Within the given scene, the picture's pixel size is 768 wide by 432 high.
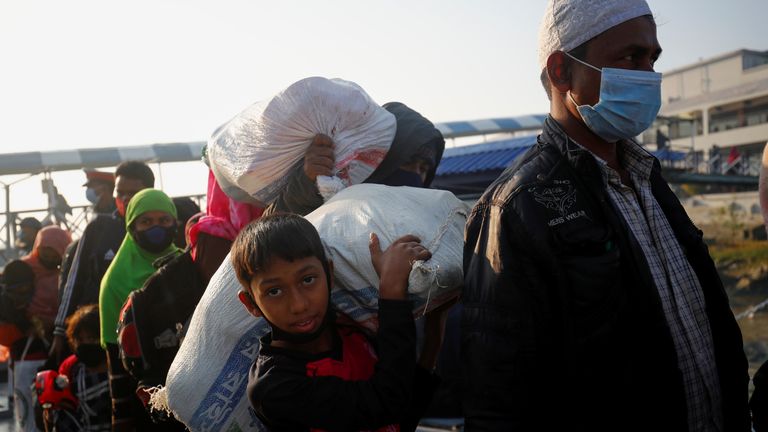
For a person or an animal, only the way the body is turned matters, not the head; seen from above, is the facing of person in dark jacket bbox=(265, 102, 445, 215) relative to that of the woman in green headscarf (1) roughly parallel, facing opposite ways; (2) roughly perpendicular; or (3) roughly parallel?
roughly parallel

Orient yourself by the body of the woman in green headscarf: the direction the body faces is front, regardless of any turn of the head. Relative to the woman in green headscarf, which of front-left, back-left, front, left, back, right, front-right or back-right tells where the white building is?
left

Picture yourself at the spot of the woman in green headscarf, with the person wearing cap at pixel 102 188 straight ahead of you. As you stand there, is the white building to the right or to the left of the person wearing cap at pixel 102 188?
right

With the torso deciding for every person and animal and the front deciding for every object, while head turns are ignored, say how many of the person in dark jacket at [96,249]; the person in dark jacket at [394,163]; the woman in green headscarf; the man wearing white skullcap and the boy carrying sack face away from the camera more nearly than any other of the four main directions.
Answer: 0

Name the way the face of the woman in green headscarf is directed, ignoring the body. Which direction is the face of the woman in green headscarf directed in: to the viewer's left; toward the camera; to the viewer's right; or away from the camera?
toward the camera

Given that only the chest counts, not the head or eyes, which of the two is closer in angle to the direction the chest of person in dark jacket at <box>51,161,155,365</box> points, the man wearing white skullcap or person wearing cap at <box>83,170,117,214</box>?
the man wearing white skullcap

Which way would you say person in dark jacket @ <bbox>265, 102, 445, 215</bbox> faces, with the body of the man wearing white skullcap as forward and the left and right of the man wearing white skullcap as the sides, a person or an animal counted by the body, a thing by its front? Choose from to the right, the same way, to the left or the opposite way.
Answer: the same way

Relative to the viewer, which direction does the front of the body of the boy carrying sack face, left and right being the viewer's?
facing the viewer and to the right of the viewer

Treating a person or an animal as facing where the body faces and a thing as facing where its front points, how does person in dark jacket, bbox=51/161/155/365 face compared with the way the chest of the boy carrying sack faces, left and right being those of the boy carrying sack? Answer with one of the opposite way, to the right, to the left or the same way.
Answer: the same way

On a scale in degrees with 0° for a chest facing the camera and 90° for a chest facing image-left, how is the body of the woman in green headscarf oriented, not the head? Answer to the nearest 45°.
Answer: approximately 315°
